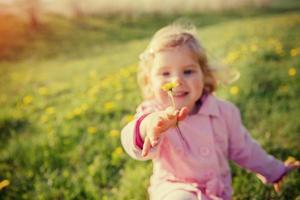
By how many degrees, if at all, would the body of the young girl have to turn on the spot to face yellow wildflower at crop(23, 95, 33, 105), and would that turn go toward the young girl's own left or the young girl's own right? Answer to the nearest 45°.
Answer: approximately 135° to the young girl's own right

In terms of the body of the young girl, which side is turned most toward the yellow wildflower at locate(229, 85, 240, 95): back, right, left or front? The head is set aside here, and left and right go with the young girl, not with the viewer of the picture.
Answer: back

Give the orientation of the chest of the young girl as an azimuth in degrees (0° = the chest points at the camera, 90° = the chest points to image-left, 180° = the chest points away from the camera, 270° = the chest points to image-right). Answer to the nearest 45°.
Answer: approximately 0°

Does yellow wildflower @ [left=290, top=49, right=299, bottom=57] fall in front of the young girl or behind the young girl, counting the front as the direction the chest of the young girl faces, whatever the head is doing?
behind

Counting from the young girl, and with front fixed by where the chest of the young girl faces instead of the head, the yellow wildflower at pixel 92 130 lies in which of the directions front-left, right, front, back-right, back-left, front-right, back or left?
back-right

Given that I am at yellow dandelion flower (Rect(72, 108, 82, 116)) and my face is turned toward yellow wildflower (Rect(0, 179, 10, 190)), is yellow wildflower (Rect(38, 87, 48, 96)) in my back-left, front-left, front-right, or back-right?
back-right

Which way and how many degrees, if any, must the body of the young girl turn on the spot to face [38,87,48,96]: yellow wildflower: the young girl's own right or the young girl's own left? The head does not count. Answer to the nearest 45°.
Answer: approximately 135° to the young girl's own right

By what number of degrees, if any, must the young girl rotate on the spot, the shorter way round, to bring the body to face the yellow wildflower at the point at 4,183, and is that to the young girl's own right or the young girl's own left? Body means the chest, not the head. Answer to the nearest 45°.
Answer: approximately 90° to the young girl's own right
